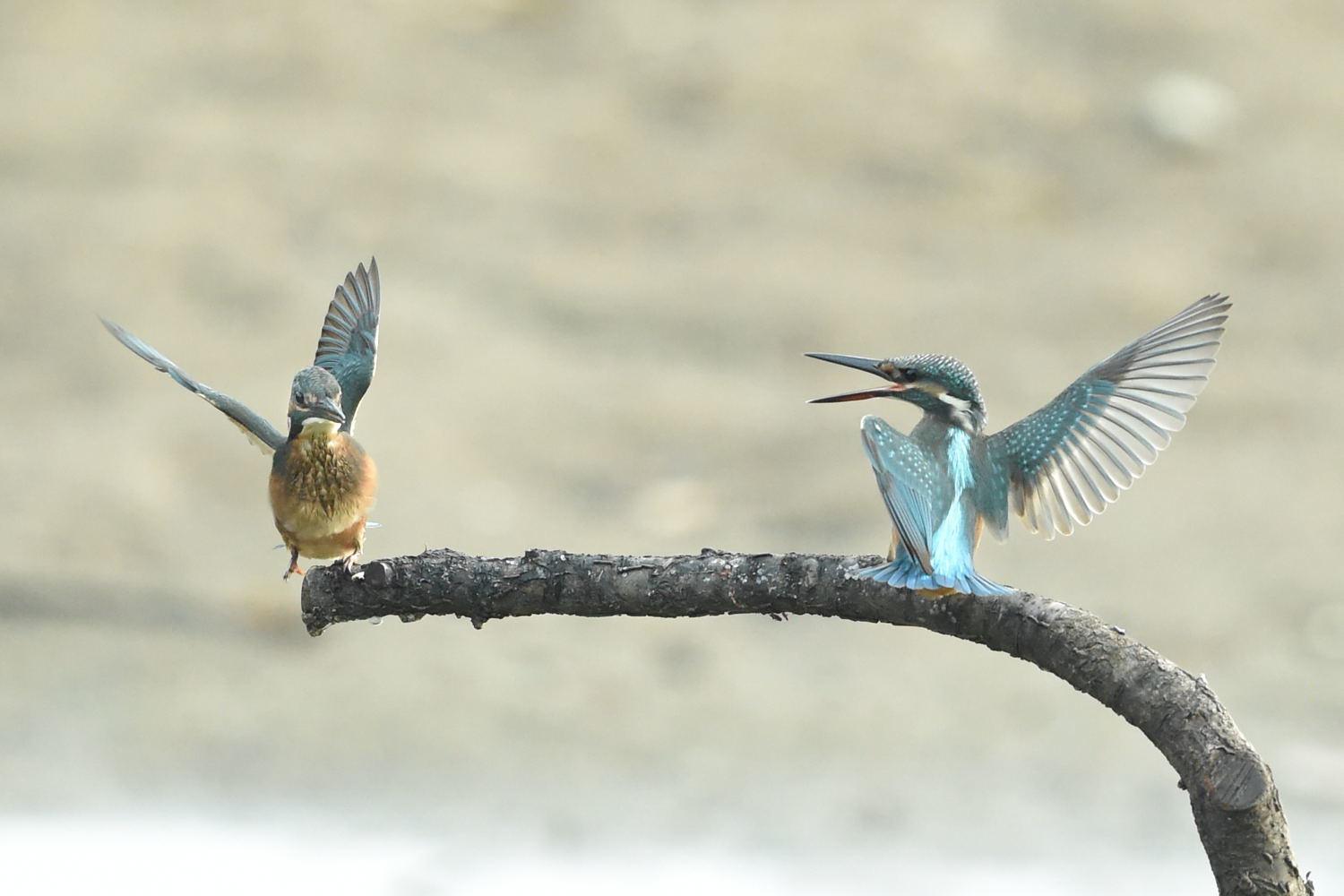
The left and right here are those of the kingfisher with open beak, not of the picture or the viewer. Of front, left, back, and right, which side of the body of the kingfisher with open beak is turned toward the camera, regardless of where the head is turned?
back

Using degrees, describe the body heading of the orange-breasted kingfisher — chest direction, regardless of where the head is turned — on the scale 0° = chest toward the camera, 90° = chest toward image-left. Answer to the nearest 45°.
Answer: approximately 0°

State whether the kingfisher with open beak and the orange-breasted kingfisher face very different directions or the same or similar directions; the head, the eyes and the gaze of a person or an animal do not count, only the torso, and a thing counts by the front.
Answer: very different directions

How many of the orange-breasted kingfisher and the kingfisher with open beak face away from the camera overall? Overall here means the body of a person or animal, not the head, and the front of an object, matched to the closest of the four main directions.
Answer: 1

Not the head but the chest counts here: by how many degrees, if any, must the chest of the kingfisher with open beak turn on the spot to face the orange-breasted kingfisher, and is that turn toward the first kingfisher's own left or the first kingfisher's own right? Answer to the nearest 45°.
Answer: approximately 90° to the first kingfisher's own left

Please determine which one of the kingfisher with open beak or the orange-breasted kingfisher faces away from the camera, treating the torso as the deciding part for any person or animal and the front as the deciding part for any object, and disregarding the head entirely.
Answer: the kingfisher with open beak

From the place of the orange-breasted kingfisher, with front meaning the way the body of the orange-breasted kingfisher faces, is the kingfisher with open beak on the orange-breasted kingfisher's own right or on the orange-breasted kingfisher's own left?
on the orange-breasted kingfisher's own left
